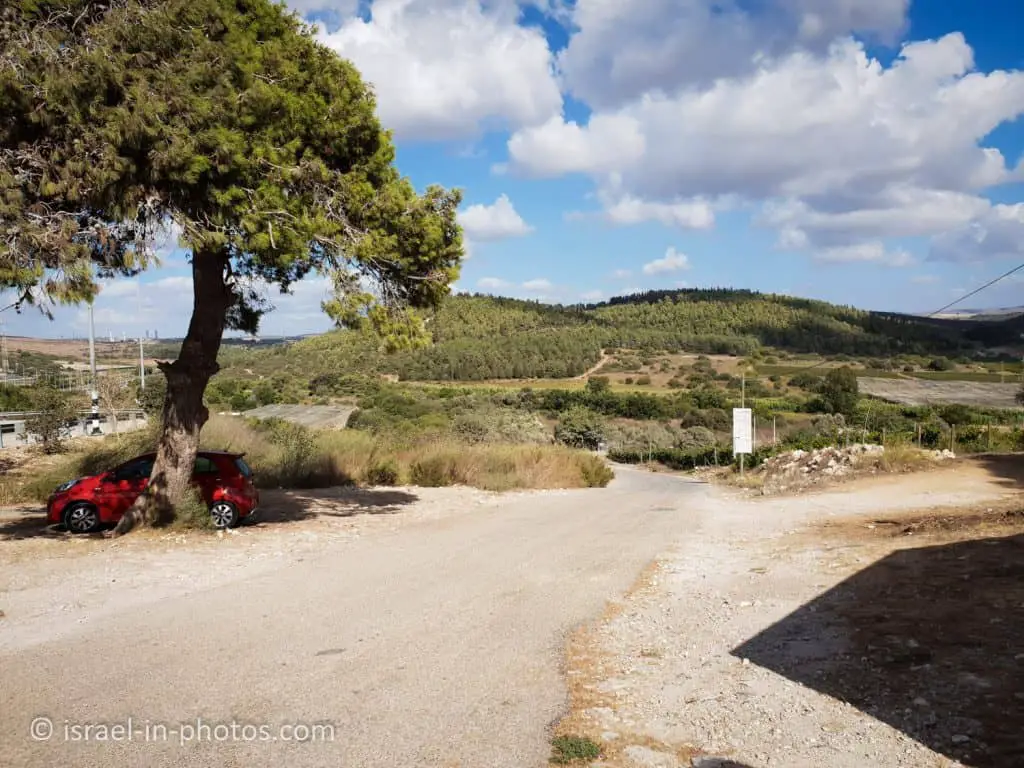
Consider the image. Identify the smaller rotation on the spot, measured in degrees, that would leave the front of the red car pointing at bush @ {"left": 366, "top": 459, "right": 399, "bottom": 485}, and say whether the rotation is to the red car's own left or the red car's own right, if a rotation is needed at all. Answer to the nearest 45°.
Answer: approximately 135° to the red car's own right

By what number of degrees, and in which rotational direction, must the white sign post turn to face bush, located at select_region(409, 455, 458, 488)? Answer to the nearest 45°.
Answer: approximately 45° to its right

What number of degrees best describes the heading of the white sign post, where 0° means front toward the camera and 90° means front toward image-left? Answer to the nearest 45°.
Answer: approximately 0°

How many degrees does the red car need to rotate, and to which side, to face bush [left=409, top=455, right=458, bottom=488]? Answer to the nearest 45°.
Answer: approximately 135° to its right

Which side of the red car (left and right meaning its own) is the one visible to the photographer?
left

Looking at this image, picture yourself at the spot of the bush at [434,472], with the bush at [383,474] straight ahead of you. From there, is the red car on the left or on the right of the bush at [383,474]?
left

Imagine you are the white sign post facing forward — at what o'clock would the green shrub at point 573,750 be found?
The green shrub is roughly at 12 o'clock from the white sign post.

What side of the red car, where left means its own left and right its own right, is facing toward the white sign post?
back

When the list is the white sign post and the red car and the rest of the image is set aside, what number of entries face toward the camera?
1

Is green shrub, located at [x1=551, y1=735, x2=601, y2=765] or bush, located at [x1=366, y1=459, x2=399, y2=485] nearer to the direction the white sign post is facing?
the green shrub

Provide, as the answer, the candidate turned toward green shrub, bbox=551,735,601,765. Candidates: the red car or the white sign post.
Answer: the white sign post
